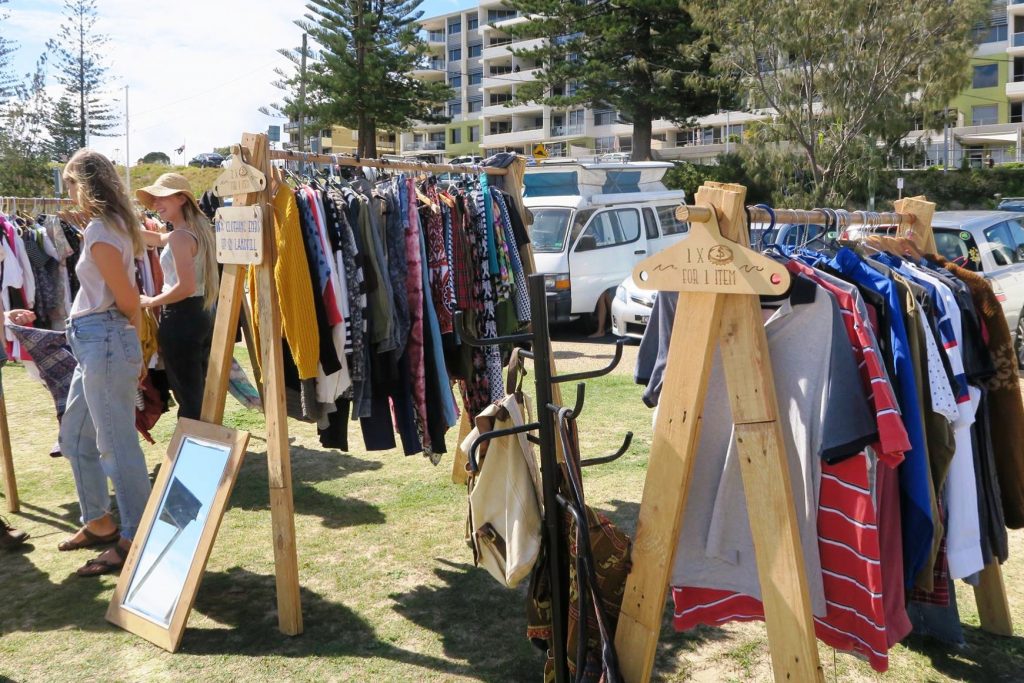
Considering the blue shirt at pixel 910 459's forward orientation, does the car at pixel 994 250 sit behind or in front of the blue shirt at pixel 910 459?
behind

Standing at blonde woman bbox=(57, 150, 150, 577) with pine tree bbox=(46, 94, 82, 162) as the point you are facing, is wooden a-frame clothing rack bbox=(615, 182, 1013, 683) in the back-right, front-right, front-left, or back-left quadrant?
back-right

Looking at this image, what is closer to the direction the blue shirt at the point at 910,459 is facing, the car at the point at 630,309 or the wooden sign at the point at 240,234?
the wooden sign

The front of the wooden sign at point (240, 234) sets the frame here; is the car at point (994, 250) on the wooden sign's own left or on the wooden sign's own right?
on the wooden sign's own left

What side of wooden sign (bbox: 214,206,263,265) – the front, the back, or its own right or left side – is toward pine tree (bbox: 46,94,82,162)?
back

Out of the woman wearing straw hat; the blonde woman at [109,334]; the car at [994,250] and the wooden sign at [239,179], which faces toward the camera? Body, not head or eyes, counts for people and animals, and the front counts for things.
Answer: the wooden sign

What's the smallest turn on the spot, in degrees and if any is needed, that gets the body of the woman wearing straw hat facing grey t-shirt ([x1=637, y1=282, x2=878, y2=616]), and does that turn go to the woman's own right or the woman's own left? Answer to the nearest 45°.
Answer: approximately 135° to the woman's own left

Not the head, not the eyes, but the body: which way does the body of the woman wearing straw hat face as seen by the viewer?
to the viewer's left

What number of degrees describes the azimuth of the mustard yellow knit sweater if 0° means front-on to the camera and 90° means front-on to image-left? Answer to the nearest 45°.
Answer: approximately 45°

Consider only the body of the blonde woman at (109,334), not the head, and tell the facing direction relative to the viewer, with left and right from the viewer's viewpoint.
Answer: facing to the left of the viewer

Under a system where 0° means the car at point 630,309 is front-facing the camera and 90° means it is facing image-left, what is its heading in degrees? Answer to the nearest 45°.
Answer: approximately 45°
